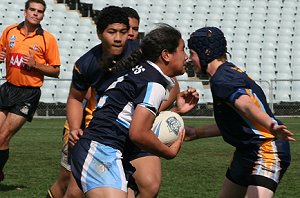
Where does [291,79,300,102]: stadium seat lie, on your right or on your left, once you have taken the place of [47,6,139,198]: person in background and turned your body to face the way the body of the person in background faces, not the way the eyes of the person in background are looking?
on your left

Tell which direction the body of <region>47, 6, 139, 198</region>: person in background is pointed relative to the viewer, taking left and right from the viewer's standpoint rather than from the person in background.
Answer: facing the viewer and to the right of the viewer

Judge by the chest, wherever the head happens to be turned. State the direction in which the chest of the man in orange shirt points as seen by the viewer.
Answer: toward the camera

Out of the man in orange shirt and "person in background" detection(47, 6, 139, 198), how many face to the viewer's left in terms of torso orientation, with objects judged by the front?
0

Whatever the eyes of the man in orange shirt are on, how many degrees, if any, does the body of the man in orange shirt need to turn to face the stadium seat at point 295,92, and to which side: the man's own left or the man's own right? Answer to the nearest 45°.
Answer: approximately 135° to the man's own left

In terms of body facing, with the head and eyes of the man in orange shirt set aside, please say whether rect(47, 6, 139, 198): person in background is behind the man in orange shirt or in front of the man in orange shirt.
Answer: in front
